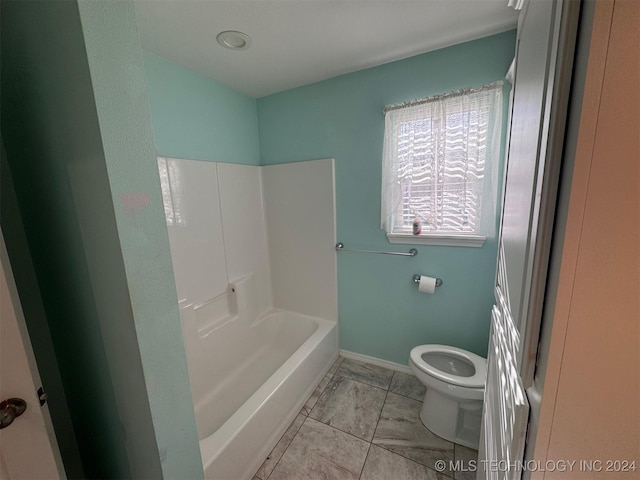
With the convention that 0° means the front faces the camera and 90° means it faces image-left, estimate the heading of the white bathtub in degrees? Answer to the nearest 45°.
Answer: approximately 315°

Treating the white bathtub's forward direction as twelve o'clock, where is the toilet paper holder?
The toilet paper holder is roughly at 11 o'clock from the white bathtub.

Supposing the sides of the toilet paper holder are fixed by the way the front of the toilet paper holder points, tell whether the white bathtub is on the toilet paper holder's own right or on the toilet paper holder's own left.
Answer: on the toilet paper holder's own right

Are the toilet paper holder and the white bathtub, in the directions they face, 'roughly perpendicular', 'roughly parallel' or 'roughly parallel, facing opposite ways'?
roughly perpendicular
